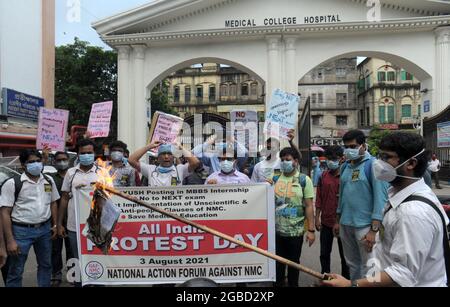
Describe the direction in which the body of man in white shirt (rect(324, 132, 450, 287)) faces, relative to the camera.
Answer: to the viewer's left

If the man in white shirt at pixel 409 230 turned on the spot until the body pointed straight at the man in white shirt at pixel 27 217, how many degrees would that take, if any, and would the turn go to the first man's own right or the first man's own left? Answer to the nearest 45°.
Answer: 0° — they already face them

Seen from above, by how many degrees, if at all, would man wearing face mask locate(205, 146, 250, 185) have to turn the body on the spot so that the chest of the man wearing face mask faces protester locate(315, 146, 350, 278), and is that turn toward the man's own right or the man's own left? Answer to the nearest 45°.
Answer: approximately 90° to the man's own left

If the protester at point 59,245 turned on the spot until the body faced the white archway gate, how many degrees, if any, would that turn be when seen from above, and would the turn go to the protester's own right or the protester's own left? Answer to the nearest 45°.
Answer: approximately 135° to the protester's own left

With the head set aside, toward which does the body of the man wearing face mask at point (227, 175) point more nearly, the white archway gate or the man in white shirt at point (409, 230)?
the man in white shirt

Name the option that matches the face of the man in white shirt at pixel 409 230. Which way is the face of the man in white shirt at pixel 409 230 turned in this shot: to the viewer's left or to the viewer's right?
to the viewer's left

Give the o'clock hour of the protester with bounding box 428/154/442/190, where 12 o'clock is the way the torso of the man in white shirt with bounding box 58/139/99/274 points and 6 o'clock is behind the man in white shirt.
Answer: The protester is roughly at 8 o'clock from the man in white shirt.

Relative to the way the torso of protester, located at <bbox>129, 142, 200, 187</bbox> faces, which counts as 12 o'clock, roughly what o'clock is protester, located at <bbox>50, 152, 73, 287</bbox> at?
protester, located at <bbox>50, 152, 73, 287</bbox> is roughly at 4 o'clock from protester, located at <bbox>129, 142, 200, 187</bbox>.
